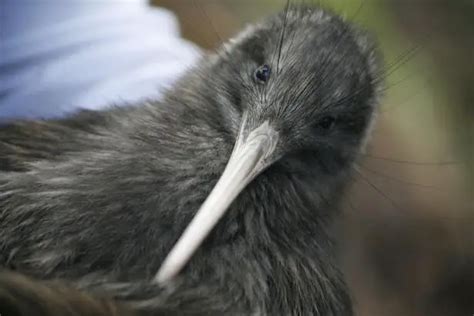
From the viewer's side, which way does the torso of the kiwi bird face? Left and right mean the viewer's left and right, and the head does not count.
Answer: facing the viewer and to the right of the viewer
